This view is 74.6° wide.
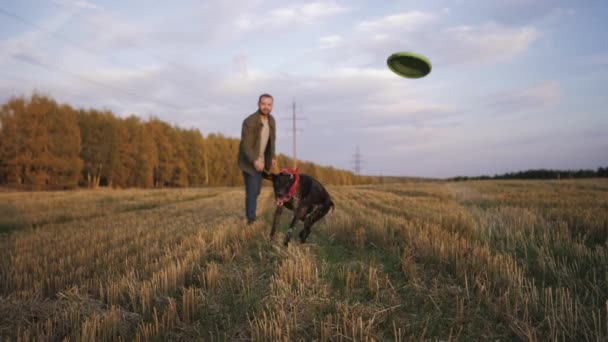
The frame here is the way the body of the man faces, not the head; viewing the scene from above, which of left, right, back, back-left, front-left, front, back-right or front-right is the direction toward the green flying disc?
front-left

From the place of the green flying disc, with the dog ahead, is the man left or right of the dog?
right

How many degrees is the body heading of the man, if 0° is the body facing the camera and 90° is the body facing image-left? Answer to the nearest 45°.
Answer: approximately 315°
